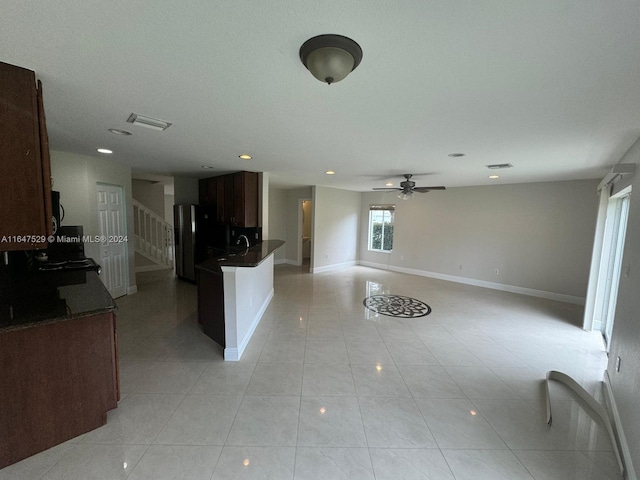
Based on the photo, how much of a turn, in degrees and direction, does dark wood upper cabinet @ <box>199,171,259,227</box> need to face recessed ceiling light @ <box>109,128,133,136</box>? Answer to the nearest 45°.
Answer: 0° — it already faces it

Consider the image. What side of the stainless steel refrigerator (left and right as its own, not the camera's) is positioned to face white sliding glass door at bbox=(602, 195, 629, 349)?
left

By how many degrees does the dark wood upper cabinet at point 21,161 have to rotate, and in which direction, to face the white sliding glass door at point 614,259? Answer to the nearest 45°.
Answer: approximately 45° to its right

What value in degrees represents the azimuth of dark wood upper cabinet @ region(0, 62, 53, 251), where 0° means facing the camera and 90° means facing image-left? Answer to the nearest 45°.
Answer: approximately 270°

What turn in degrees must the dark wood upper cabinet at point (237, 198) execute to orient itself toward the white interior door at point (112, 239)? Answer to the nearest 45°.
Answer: approximately 45° to its right

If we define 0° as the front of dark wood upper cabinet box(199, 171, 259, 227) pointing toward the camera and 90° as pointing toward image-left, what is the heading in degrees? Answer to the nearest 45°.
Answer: approximately 45°

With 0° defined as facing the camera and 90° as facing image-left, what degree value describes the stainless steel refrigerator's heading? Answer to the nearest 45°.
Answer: approximately 45°

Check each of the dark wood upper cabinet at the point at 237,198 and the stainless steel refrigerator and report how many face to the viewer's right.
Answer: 0

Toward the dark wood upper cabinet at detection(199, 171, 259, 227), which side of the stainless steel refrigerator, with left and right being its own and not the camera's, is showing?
left

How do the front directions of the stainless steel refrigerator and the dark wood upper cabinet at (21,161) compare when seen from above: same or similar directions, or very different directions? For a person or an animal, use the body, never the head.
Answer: very different directions

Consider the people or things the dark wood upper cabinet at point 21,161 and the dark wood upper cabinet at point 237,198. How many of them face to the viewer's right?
1

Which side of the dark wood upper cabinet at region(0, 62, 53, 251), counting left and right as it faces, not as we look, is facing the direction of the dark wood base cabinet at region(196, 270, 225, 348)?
front
